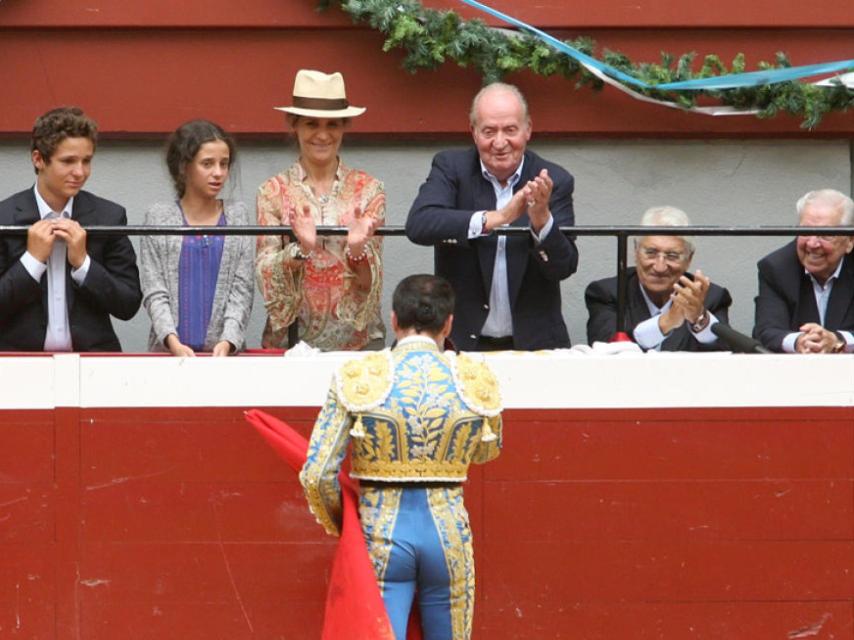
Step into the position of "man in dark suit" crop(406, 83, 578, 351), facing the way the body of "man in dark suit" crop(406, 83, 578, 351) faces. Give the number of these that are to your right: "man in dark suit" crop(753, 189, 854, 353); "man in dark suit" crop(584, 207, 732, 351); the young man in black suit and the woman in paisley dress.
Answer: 2

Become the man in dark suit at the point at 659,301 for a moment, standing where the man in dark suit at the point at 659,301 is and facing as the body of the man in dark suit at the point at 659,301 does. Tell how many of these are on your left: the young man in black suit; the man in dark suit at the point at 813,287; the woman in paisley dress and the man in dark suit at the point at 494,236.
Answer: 1

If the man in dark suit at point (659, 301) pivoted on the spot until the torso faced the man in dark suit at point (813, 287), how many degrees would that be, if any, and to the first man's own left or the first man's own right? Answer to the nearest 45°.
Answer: approximately 90° to the first man's own left

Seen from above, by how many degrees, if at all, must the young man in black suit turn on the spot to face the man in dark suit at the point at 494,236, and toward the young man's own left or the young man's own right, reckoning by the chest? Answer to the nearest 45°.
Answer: approximately 90° to the young man's own left

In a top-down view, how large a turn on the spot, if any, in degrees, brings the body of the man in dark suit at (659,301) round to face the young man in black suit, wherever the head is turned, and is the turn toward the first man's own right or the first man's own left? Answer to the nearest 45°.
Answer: approximately 90° to the first man's own right

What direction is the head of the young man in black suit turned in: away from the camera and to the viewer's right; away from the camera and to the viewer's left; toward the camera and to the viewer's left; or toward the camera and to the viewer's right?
toward the camera and to the viewer's right

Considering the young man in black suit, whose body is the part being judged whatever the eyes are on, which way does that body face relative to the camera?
toward the camera

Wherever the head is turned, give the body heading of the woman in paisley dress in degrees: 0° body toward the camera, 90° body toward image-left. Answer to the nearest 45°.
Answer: approximately 0°

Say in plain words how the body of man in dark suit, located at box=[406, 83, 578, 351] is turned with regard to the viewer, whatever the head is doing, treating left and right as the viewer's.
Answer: facing the viewer
